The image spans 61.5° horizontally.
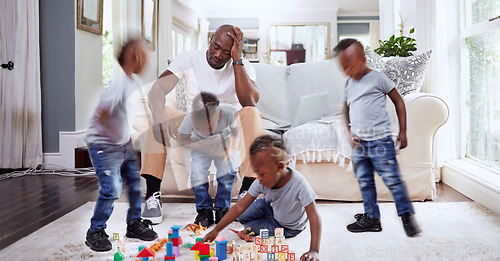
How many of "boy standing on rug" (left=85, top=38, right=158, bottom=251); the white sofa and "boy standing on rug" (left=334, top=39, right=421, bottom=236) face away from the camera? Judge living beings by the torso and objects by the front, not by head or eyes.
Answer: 0

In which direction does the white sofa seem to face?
toward the camera

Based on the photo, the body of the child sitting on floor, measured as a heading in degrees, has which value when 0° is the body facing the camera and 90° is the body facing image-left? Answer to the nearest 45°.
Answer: approximately 45°

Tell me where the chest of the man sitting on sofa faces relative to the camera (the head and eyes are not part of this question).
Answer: toward the camera
